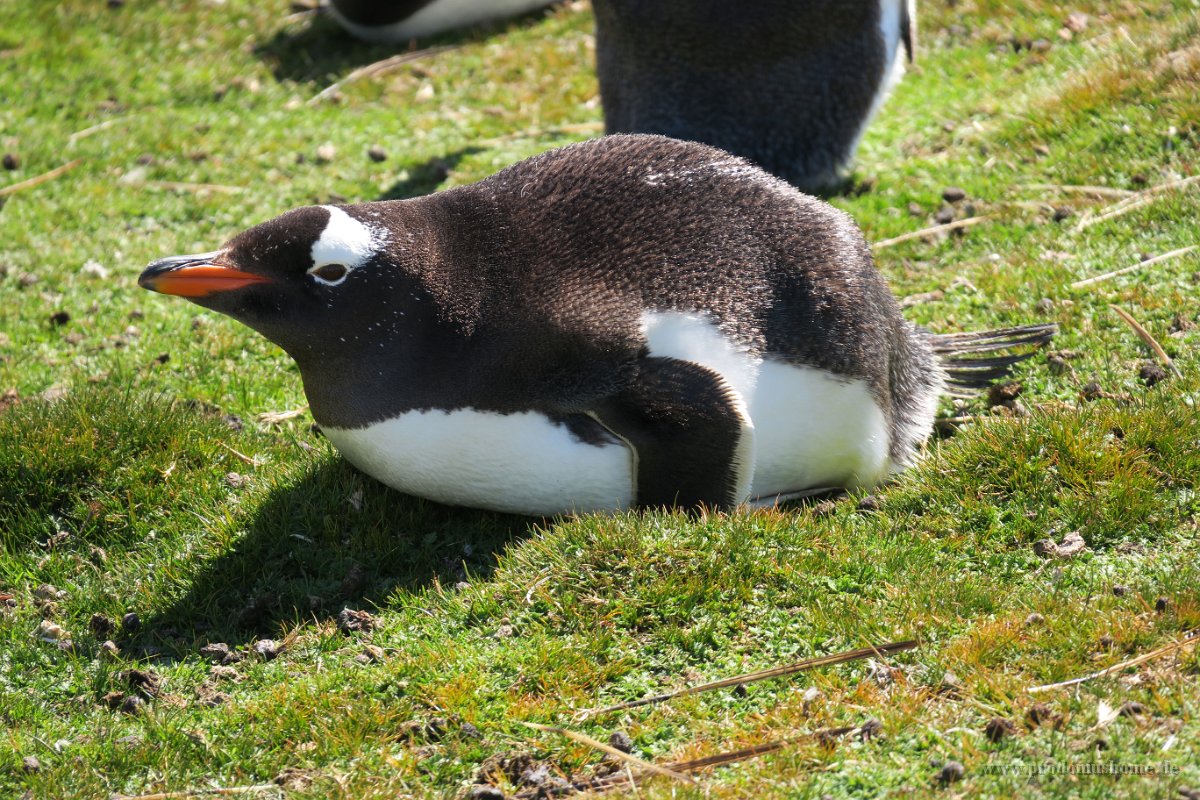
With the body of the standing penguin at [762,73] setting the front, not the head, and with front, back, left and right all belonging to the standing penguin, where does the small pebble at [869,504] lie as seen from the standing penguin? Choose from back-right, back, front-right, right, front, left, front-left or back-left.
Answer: back-right

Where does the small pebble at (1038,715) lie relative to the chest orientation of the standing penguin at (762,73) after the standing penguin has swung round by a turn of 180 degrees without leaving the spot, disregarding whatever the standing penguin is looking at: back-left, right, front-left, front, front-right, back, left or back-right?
front-left

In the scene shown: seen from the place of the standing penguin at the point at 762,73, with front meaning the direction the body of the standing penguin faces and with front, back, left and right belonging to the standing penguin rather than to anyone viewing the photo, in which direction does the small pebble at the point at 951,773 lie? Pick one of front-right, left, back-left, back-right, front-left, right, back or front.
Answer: back-right

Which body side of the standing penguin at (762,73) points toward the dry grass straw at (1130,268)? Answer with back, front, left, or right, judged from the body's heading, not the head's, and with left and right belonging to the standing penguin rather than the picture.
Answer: right

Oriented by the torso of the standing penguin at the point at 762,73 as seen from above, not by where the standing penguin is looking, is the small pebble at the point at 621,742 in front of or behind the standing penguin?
behind

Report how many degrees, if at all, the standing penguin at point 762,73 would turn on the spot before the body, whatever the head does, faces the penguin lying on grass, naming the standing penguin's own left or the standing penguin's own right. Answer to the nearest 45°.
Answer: approximately 135° to the standing penguin's own right

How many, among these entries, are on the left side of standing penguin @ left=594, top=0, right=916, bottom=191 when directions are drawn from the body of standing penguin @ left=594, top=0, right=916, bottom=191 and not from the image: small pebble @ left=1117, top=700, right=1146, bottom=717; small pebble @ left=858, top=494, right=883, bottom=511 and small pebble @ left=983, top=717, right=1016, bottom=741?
0

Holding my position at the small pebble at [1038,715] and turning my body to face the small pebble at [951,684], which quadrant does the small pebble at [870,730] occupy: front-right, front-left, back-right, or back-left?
front-left

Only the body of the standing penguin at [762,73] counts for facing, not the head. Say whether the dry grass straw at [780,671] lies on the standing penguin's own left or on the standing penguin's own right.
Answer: on the standing penguin's own right

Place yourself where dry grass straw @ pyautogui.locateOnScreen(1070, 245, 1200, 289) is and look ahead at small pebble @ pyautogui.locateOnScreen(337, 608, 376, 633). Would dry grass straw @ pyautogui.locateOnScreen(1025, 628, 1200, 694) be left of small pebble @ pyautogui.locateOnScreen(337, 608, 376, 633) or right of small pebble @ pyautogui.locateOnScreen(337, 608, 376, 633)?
left

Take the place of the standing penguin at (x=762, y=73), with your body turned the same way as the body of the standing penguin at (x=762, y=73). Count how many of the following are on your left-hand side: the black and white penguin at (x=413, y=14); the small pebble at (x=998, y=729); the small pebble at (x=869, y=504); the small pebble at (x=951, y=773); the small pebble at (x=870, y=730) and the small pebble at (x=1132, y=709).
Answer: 1

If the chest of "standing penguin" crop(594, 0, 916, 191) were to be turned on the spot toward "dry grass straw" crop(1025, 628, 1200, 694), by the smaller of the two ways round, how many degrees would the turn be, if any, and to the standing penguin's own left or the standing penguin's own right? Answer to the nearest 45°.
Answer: approximately 135° to the standing penguin's own right

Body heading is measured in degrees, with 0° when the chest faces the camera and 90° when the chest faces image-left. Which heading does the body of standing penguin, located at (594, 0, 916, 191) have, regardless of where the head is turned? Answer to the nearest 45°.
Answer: approximately 225°

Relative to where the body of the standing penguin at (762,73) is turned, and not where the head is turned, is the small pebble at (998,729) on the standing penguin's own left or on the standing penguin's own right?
on the standing penguin's own right
